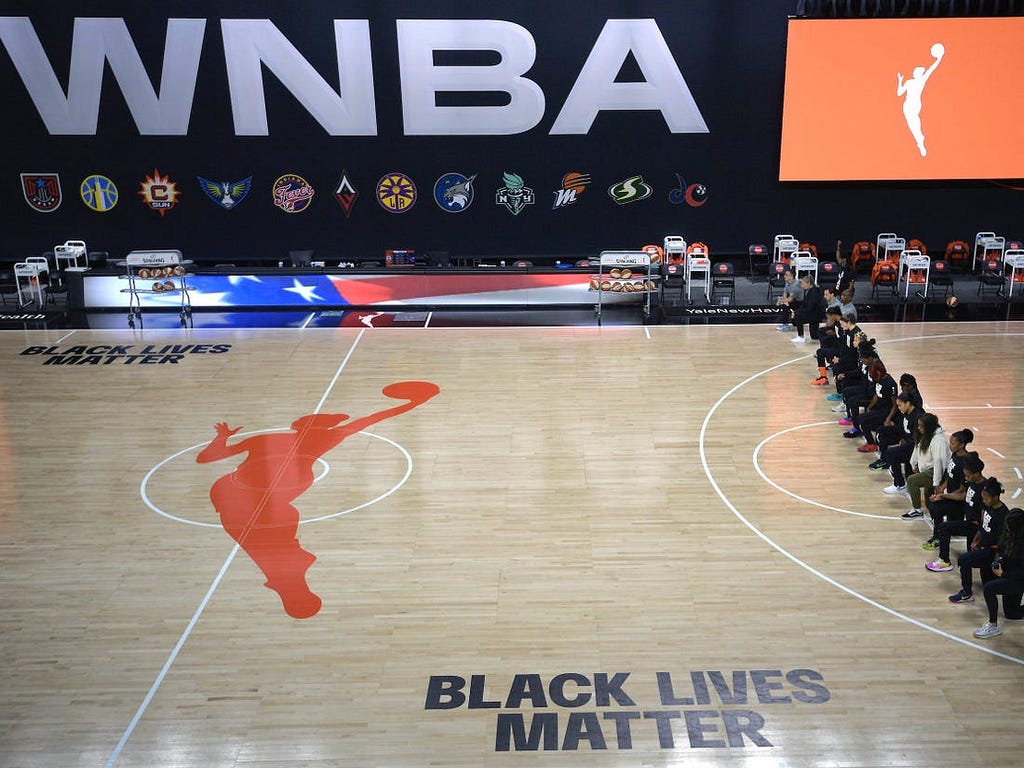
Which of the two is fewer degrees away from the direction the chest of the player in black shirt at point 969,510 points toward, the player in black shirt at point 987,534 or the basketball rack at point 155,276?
the basketball rack

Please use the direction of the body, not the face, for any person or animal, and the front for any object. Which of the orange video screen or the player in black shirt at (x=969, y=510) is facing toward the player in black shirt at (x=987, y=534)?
the orange video screen

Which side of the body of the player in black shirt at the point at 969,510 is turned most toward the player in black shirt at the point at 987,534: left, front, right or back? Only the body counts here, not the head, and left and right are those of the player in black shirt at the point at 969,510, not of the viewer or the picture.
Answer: left

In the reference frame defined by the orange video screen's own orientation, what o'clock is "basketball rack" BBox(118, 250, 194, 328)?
The basketball rack is roughly at 2 o'clock from the orange video screen.

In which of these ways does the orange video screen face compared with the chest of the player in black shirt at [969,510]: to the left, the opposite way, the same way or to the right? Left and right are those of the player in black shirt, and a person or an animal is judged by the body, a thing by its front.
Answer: to the left

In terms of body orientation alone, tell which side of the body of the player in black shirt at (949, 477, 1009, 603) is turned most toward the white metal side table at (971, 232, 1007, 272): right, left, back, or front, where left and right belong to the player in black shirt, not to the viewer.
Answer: right

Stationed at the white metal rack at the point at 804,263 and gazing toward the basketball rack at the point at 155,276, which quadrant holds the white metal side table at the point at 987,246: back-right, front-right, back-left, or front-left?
back-right

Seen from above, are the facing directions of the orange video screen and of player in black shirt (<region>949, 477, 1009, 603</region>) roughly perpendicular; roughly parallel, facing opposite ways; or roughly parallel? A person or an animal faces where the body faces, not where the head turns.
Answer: roughly perpendicular

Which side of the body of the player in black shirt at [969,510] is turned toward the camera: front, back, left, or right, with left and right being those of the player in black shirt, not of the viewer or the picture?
left

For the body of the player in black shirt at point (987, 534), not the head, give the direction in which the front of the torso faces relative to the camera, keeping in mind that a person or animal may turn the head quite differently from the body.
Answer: to the viewer's left

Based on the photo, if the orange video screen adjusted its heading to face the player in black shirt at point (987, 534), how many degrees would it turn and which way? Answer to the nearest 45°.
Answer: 0° — it already faces them
